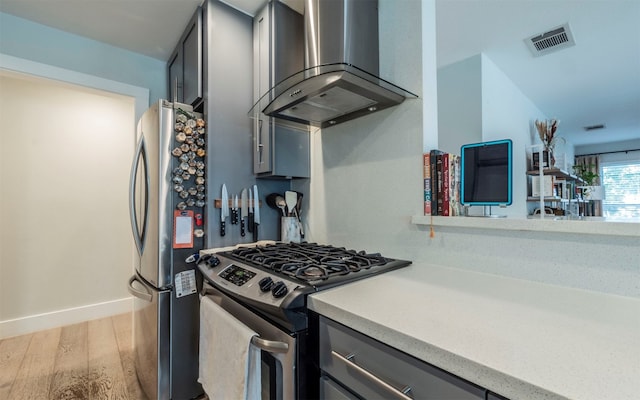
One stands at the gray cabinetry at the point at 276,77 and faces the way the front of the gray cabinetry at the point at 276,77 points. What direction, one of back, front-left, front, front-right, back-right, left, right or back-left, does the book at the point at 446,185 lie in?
left

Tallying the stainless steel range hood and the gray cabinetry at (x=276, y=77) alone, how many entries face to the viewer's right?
0

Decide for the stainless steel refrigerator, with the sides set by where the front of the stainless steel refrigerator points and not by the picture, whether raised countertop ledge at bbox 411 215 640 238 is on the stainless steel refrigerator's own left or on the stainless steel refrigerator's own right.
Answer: on the stainless steel refrigerator's own left

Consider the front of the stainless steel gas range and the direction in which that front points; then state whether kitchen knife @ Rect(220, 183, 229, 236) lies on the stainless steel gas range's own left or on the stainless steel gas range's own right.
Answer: on the stainless steel gas range's own right

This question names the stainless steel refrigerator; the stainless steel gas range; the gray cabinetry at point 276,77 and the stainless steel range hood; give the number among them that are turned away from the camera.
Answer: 0

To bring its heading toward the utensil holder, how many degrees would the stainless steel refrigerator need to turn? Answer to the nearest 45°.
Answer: approximately 135° to its left

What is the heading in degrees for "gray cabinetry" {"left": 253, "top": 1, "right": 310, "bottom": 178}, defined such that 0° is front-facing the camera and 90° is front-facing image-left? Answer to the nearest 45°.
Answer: approximately 45°

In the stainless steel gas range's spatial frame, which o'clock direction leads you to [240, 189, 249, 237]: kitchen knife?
The kitchen knife is roughly at 4 o'clock from the stainless steel gas range.

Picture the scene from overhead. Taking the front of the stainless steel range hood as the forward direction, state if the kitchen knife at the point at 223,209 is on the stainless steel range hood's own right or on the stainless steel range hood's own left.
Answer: on the stainless steel range hood's own right

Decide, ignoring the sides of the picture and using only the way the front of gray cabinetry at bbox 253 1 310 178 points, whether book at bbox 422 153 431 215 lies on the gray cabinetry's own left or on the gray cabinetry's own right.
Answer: on the gray cabinetry's own left

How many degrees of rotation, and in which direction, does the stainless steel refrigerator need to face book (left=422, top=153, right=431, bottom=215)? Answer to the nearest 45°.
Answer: approximately 90° to its left

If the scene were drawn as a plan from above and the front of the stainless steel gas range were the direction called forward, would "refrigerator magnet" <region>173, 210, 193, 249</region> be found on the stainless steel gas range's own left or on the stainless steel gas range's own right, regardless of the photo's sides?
on the stainless steel gas range's own right

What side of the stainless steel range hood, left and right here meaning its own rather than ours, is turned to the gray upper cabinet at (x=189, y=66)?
right

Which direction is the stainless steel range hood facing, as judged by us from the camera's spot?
facing the viewer and to the left of the viewer
